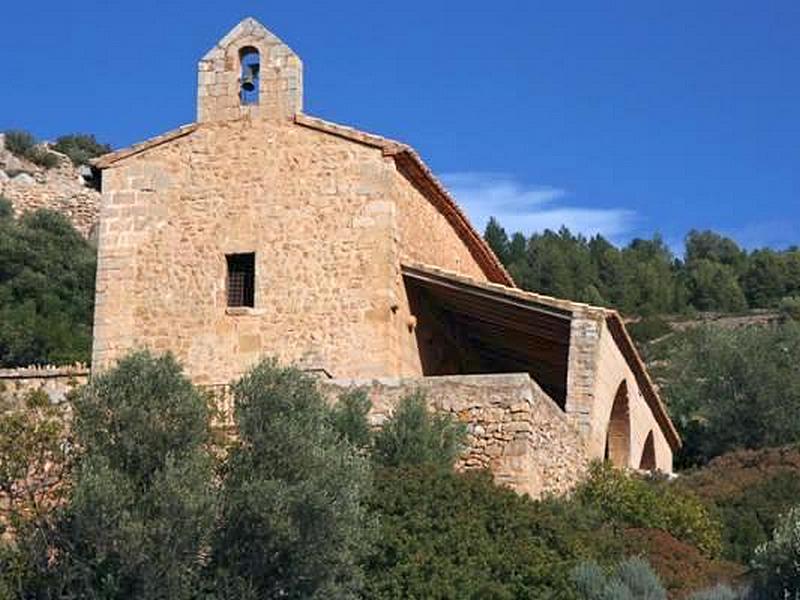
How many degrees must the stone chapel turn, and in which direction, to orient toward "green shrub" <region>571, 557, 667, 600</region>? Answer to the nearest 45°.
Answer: approximately 45° to its left

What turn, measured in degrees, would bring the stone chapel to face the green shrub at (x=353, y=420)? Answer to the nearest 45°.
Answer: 0° — it already faces it

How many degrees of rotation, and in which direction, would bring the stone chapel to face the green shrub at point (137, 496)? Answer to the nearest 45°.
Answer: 0° — it already faces it

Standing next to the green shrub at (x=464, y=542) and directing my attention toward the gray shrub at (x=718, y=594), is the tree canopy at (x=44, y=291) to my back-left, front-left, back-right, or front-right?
back-left

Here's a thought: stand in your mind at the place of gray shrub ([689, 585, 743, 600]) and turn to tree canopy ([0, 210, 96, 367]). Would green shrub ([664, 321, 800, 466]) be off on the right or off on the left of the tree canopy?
right

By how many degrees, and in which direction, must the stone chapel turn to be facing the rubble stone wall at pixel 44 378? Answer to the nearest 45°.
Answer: approximately 90° to its right

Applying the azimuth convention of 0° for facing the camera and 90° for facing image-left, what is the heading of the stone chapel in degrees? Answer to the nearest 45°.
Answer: approximately 0°

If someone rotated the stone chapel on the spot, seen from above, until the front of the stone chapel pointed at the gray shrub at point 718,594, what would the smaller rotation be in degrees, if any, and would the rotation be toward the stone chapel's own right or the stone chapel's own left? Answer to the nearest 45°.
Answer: approximately 45° to the stone chapel's own left
